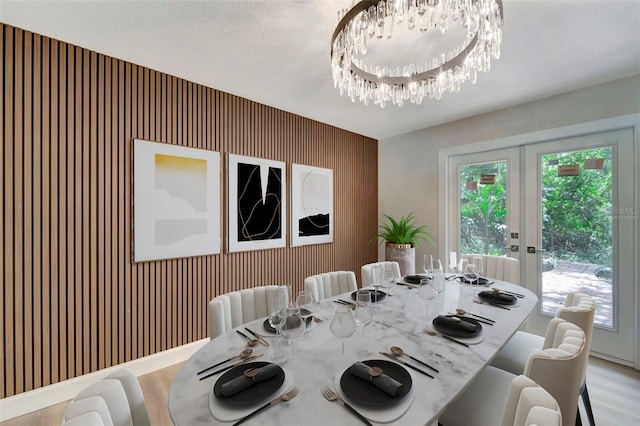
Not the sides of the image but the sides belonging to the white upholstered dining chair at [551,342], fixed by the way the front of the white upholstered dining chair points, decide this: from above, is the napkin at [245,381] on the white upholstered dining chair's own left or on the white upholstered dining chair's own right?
on the white upholstered dining chair's own left

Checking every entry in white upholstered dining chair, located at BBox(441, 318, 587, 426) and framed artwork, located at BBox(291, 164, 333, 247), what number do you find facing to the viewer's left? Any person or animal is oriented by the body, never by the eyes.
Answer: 1

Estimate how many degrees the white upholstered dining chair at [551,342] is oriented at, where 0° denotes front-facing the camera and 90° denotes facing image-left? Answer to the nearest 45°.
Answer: approximately 90°

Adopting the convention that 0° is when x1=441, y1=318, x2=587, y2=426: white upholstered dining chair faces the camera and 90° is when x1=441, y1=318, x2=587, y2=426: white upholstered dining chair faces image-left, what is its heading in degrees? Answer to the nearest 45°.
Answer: approximately 90°

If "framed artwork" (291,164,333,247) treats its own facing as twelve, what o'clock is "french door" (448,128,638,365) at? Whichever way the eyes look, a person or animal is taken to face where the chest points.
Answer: The french door is roughly at 11 o'clock from the framed artwork.

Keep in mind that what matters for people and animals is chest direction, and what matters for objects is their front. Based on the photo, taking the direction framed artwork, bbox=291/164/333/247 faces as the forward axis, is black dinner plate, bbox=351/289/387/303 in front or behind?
in front

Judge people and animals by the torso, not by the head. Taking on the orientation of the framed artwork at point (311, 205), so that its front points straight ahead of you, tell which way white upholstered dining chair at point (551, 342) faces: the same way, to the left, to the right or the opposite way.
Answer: the opposite way

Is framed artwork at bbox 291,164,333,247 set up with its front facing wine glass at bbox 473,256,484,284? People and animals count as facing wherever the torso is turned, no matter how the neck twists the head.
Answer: yes

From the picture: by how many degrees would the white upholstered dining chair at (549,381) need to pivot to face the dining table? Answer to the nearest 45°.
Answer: approximately 45° to its left

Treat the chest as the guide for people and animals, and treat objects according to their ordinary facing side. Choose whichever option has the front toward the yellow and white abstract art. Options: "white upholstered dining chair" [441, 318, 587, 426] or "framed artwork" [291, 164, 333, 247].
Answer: the white upholstered dining chair

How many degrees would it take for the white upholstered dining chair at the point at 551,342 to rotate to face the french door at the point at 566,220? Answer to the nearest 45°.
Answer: approximately 90° to its right

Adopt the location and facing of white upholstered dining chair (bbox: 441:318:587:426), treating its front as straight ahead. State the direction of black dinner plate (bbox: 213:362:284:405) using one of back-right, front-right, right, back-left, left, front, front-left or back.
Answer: front-left

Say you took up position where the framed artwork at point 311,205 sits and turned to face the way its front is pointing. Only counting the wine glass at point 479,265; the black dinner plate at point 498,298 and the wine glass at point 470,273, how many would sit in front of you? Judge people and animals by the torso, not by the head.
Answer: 3
